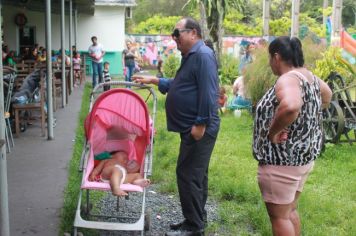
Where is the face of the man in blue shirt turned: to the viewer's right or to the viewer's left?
to the viewer's left

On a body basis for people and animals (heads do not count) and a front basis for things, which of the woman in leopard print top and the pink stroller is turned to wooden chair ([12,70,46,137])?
the woman in leopard print top

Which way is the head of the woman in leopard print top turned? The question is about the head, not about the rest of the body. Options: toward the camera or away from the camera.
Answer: away from the camera

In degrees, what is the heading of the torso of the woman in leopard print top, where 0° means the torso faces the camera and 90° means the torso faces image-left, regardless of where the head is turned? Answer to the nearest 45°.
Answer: approximately 135°

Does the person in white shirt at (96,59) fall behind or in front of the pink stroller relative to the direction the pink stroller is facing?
behind
